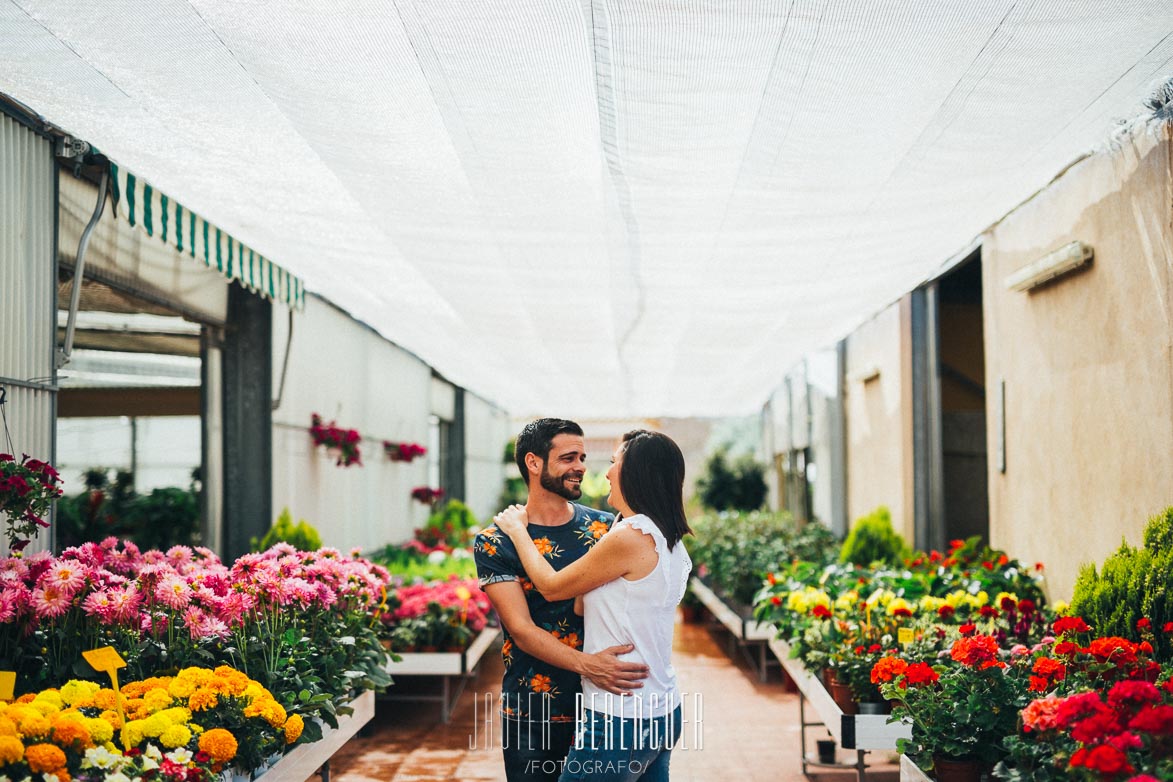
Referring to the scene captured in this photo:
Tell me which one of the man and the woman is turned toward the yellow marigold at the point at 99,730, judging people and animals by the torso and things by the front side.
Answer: the woman

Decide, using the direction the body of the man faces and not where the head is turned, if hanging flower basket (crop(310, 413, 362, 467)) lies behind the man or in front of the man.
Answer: behind

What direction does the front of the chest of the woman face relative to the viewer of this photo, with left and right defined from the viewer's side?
facing to the left of the viewer

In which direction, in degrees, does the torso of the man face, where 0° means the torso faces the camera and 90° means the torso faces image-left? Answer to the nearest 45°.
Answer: approximately 315°

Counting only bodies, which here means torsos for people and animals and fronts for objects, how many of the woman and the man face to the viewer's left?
1

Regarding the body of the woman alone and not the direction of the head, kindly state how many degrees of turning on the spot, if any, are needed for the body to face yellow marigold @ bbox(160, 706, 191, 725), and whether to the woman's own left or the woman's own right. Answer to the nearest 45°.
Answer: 0° — they already face it

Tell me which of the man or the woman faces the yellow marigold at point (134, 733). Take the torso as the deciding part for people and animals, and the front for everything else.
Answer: the woman

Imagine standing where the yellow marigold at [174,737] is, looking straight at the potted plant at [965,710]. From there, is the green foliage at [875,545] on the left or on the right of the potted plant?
left

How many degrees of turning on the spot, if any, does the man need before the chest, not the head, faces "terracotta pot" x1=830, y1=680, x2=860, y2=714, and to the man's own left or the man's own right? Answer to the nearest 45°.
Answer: approximately 90° to the man's own left
